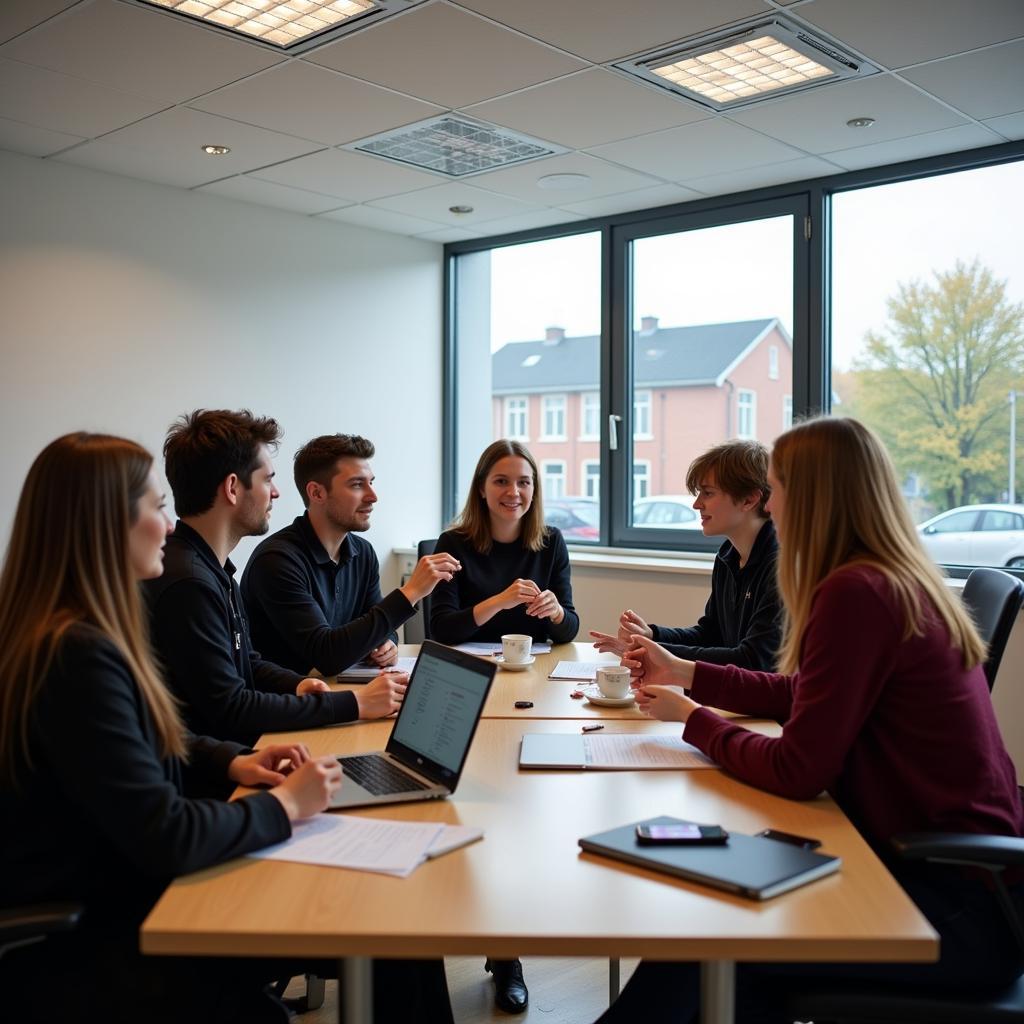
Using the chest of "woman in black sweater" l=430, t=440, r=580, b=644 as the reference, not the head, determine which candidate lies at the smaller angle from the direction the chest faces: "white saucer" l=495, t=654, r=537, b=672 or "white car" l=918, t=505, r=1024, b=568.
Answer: the white saucer

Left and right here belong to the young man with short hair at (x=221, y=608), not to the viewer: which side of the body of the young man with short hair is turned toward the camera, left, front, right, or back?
right

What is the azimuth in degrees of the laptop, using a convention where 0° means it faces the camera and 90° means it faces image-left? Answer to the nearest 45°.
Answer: approximately 45°

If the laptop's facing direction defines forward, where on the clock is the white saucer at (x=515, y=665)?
The white saucer is roughly at 5 o'clock from the laptop.

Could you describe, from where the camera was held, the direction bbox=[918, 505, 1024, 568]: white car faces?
facing to the left of the viewer

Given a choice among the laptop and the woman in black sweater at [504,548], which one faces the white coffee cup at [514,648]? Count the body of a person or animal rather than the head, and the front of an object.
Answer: the woman in black sweater

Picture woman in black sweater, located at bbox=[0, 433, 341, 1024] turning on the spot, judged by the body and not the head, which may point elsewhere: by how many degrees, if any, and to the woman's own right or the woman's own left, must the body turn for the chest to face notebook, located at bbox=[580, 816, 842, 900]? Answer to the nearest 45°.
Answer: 0° — they already face it

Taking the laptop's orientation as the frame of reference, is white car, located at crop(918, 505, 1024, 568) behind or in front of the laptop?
behind

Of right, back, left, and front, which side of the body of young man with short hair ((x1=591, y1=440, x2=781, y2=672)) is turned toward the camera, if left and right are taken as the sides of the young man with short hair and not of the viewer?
left

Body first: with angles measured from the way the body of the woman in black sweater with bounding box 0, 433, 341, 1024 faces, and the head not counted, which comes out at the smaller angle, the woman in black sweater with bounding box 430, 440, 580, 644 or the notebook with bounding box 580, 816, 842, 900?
the notebook

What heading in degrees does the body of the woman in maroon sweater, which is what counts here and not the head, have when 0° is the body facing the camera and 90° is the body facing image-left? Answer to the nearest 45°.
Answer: approximately 90°
